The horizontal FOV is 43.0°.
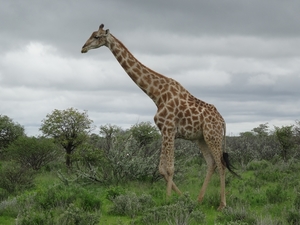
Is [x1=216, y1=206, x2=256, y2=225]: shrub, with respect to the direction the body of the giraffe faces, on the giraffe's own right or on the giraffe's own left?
on the giraffe's own left

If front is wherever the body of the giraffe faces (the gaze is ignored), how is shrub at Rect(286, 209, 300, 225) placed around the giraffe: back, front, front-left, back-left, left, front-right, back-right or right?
back-left

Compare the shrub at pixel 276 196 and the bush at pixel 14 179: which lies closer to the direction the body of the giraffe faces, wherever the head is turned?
the bush

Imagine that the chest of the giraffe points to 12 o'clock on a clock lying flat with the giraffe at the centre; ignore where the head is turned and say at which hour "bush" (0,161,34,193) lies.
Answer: The bush is roughly at 1 o'clock from the giraffe.

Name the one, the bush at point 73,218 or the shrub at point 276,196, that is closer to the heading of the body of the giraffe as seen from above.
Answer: the bush

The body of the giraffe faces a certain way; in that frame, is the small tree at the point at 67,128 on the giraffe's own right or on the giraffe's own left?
on the giraffe's own right

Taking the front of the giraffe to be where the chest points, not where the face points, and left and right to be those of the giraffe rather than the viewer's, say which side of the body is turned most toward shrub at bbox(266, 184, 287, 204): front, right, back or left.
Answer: back

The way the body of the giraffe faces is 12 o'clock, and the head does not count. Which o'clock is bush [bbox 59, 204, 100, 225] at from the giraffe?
The bush is roughly at 10 o'clock from the giraffe.

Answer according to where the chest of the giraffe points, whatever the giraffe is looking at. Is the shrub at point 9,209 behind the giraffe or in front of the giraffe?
in front

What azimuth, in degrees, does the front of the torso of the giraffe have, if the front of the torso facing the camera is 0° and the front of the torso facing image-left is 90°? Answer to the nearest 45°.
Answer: approximately 90°
